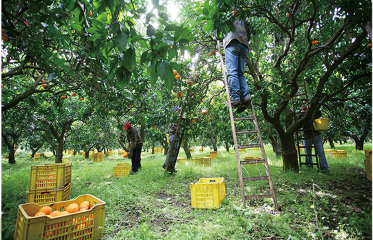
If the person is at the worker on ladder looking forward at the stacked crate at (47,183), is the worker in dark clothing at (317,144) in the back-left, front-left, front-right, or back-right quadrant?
back-right

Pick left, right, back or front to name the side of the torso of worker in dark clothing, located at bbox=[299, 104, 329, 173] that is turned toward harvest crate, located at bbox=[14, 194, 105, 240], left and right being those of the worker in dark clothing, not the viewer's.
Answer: left

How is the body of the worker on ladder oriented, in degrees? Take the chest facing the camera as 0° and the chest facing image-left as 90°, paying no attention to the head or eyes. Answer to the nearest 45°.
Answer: approximately 180°

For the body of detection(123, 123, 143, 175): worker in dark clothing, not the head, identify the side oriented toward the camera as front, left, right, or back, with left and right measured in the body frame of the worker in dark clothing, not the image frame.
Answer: left
